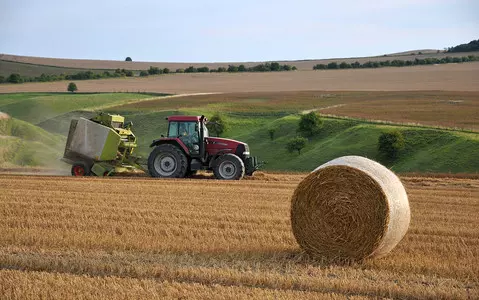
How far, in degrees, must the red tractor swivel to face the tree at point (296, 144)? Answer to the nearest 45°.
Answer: approximately 90° to its left

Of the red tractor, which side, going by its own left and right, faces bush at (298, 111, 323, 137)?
left

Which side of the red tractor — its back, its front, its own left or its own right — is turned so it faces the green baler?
back

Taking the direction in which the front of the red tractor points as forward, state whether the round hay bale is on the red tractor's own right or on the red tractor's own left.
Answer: on the red tractor's own right

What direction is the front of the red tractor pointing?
to the viewer's right

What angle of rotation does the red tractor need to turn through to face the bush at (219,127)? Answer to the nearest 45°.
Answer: approximately 90° to its left

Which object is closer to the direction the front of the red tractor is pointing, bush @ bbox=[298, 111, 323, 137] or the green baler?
the bush

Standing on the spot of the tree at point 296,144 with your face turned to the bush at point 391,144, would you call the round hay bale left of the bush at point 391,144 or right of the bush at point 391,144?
right

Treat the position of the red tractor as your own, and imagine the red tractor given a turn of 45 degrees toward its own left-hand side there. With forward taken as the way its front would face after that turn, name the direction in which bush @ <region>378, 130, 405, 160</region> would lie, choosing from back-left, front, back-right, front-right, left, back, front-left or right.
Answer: front
